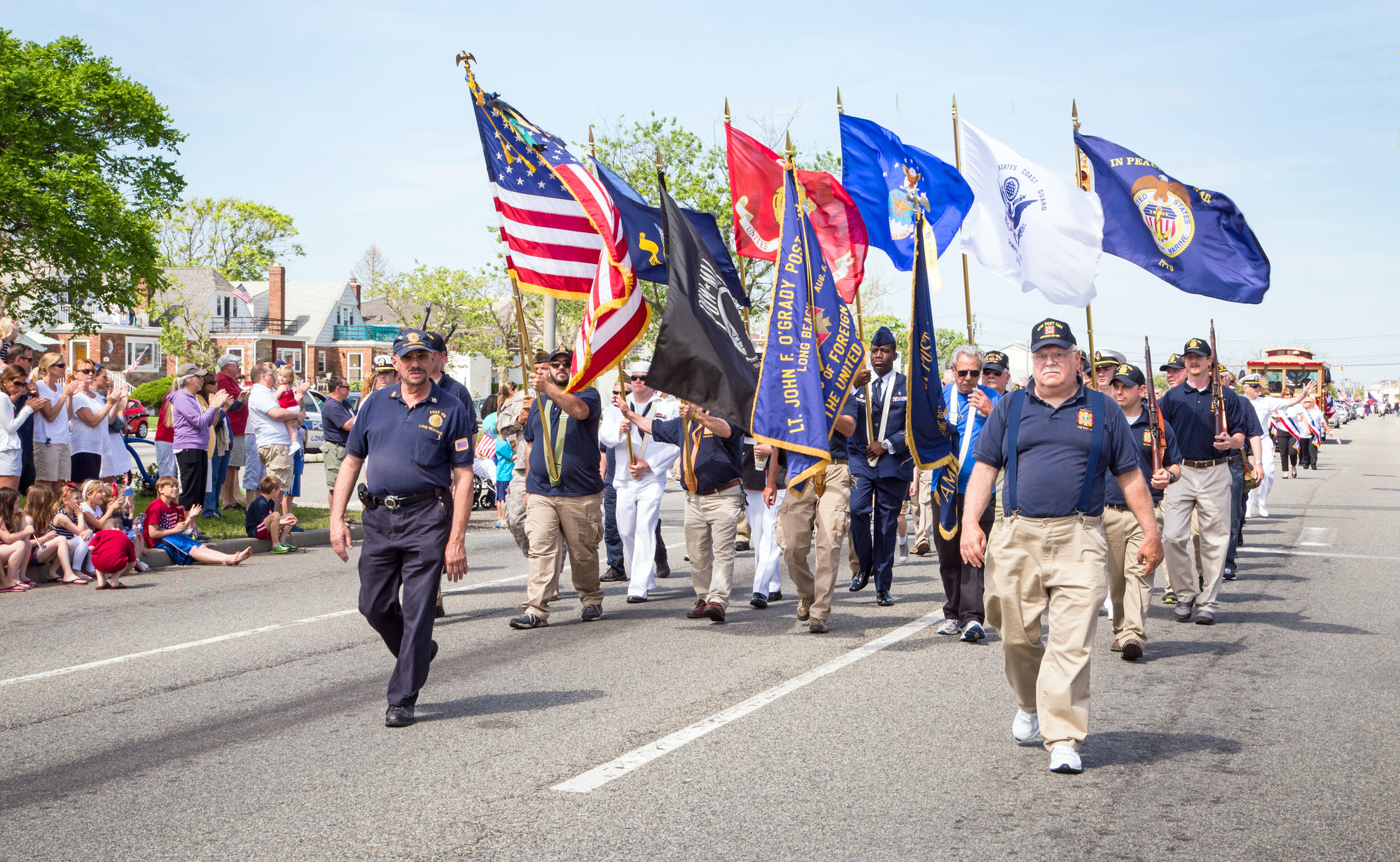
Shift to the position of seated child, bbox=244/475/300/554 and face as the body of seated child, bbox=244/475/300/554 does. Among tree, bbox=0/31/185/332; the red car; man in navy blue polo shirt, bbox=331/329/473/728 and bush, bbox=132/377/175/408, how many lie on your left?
3

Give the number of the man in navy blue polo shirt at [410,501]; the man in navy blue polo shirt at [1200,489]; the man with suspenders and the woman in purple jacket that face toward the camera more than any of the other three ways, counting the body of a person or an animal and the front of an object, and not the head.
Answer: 3

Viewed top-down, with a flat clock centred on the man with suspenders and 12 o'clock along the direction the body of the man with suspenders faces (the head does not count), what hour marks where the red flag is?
The red flag is roughly at 5 o'clock from the man with suspenders.

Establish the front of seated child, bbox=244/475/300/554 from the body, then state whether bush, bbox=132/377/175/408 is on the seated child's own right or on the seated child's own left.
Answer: on the seated child's own left

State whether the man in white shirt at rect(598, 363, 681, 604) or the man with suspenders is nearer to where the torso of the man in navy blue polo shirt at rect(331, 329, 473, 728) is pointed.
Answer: the man with suspenders

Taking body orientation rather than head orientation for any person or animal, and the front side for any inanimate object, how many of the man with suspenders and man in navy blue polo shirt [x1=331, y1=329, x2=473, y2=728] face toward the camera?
2

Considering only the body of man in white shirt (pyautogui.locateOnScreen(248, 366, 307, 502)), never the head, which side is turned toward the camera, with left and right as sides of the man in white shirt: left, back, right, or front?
right

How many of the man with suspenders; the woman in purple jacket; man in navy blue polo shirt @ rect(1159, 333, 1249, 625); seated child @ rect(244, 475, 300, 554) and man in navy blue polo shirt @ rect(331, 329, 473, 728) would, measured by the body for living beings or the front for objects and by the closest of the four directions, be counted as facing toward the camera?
3

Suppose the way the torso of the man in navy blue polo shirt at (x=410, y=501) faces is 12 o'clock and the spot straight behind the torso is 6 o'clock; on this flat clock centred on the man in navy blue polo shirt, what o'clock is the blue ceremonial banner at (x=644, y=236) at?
The blue ceremonial banner is roughly at 7 o'clock from the man in navy blue polo shirt.

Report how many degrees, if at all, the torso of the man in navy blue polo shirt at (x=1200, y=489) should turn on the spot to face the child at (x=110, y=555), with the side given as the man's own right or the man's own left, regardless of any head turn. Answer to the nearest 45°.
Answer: approximately 90° to the man's own right

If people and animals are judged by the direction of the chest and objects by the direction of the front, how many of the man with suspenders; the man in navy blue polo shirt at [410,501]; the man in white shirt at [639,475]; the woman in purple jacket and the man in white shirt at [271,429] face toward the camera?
3
